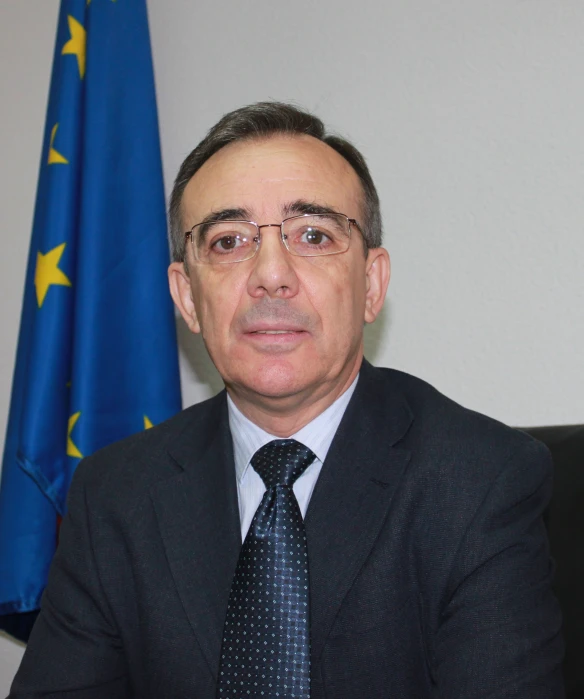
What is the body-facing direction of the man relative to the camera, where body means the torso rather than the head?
toward the camera

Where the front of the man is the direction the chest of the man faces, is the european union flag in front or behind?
behind
